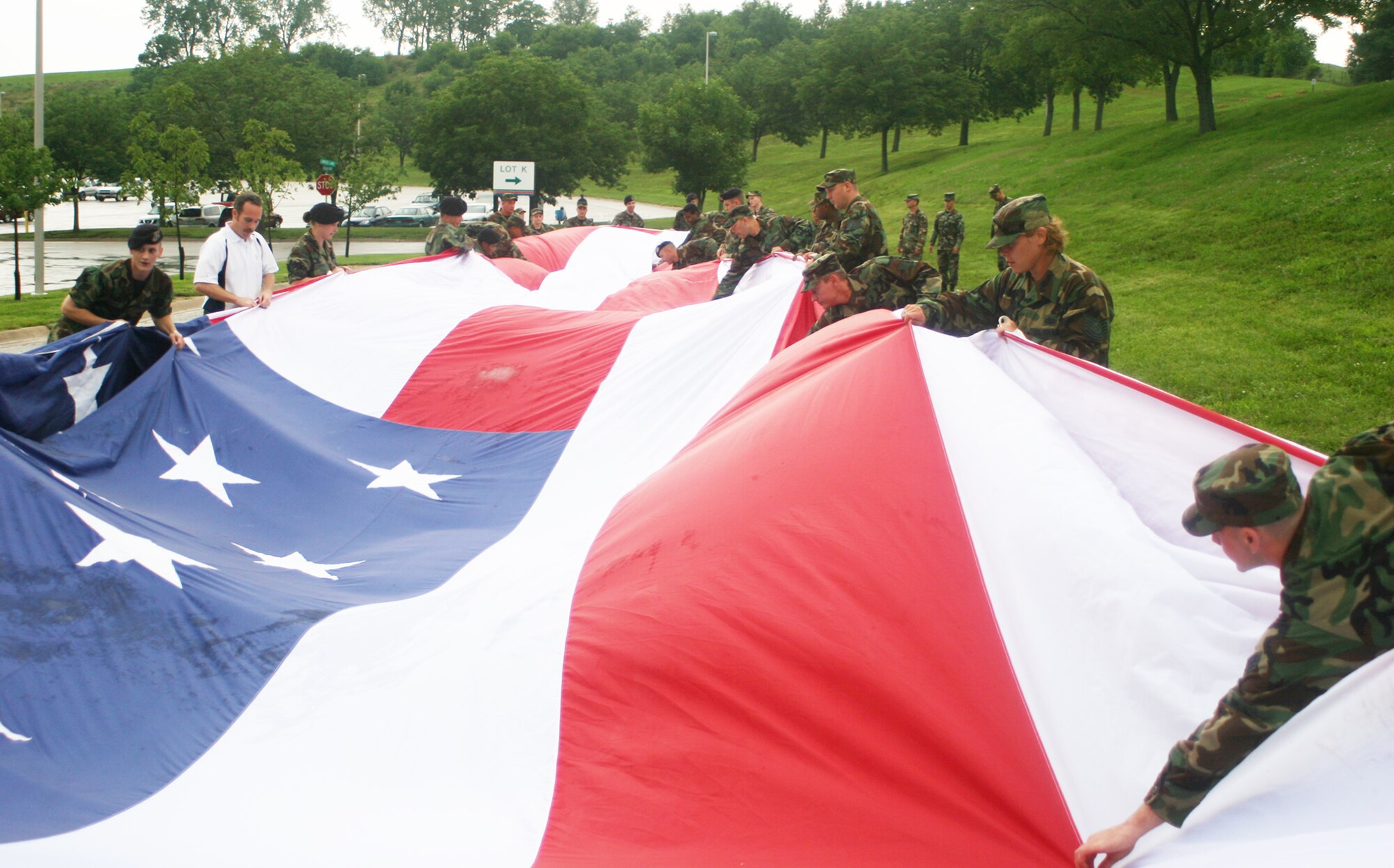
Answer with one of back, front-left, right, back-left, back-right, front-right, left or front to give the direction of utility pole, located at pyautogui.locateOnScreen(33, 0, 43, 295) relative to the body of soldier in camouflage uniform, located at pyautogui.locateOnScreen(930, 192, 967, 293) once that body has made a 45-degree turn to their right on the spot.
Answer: front-right

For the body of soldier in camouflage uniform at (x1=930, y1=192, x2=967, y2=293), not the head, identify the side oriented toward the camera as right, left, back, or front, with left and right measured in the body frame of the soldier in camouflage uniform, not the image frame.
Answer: front

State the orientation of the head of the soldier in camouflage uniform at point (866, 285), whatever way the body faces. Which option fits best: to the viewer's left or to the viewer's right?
to the viewer's left

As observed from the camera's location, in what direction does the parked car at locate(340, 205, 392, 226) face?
facing the viewer and to the left of the viewer

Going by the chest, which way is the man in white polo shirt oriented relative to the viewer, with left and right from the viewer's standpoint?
facing the viewer and to the right of the viewer

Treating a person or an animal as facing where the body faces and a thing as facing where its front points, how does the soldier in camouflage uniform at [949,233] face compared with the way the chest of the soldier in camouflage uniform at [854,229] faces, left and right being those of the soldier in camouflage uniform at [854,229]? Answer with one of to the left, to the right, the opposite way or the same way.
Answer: to the left

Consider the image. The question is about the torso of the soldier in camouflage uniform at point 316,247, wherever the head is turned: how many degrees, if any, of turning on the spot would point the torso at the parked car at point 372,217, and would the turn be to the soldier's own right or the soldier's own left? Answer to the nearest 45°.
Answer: approximately 135° to the soldier's own left

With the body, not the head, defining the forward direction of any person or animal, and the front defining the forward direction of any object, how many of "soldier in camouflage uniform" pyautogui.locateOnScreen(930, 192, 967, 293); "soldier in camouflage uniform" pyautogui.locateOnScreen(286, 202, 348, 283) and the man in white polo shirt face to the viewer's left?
0

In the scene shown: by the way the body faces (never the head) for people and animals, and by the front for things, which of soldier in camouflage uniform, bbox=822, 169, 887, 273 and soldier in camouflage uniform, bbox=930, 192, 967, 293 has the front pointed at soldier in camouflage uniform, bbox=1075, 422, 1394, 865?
soldier in camouflage uniform, bbox=930, 192, 967, 293

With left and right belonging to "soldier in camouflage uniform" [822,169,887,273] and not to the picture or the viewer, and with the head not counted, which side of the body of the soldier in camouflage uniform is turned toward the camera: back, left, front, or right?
left

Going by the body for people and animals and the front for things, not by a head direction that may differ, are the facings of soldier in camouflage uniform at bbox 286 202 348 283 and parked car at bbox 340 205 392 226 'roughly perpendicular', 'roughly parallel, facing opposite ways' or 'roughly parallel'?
roughly perpendicular

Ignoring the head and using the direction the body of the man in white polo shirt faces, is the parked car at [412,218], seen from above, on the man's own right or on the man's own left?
on the man's own left

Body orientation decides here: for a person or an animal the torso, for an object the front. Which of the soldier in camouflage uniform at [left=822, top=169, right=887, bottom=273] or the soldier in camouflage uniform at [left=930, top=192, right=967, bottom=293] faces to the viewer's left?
the soldier in camouflage uniform at [left=822, top=169, right=887, bottom=273]

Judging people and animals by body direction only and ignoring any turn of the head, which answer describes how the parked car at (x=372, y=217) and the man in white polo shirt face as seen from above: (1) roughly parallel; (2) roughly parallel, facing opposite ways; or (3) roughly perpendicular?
roughly perpendicular
